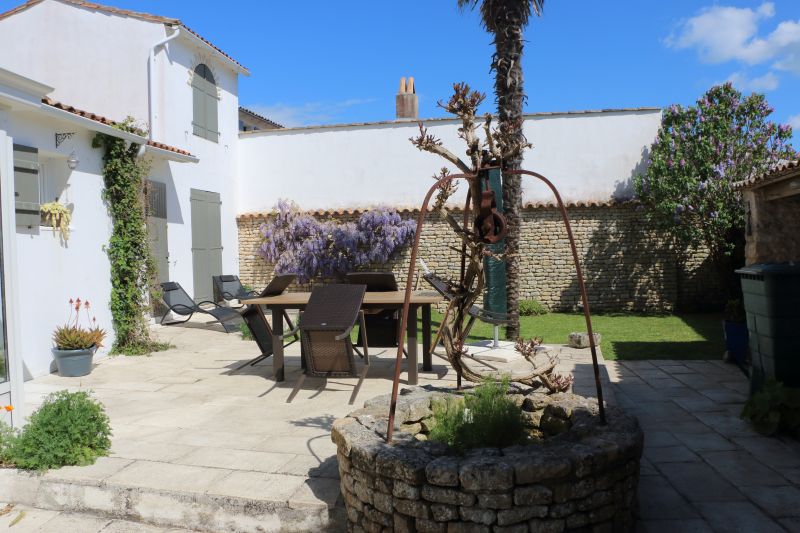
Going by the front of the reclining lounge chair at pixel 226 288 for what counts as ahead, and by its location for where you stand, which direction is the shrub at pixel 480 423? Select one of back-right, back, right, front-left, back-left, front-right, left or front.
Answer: front-right

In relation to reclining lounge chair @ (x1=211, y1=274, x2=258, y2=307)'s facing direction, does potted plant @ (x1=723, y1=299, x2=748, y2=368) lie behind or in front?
in front

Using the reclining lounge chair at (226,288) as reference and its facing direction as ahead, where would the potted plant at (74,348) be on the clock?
The potted plant is roughly at 2 o'clock from the reclining lounge chair.

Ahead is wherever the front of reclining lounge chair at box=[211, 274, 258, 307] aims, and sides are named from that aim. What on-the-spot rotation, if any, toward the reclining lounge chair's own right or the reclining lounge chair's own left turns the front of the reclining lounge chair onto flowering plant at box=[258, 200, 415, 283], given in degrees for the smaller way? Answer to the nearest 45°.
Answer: approximately 90° to the reclining lounge chair's own left

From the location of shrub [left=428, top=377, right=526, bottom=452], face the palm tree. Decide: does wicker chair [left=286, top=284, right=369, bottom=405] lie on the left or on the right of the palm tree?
left

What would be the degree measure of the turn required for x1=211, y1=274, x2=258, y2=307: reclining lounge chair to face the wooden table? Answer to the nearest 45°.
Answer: approximately 45° to its right

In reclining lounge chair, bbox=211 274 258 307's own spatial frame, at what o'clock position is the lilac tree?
The lilac tree is roughly at 11 o'clock from the reclining lounge chair.

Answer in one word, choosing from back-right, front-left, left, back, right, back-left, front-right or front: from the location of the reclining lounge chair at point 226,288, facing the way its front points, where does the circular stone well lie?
front-right

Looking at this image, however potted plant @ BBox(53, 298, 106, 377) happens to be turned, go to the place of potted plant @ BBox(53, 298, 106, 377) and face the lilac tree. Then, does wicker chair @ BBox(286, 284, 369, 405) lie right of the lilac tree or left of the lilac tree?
right

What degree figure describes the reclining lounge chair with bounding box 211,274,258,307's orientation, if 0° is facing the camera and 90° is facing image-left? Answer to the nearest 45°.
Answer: approximately 315°
